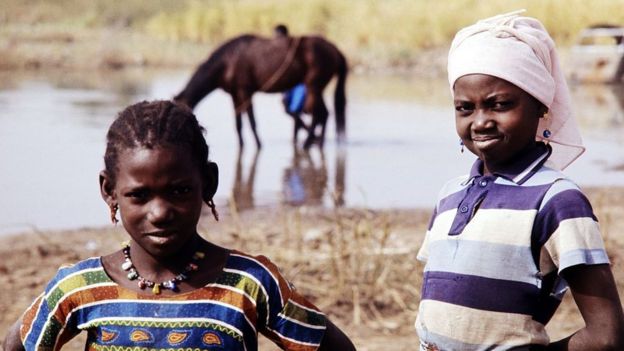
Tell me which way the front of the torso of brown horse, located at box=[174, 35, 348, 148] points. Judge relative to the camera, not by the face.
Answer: to the viewer's left

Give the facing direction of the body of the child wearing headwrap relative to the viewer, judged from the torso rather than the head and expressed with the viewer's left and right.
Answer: facing the viewer and to the left of the viewer

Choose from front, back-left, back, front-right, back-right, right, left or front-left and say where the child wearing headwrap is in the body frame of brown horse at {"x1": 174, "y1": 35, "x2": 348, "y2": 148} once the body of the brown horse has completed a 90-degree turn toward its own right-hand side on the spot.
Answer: back

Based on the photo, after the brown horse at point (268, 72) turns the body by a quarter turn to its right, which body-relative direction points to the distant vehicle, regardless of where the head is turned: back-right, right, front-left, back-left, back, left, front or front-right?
front-right

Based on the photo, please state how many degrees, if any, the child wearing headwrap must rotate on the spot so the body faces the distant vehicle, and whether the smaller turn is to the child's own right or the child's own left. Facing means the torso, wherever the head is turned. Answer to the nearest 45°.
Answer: approximately 135° to the child's own right
